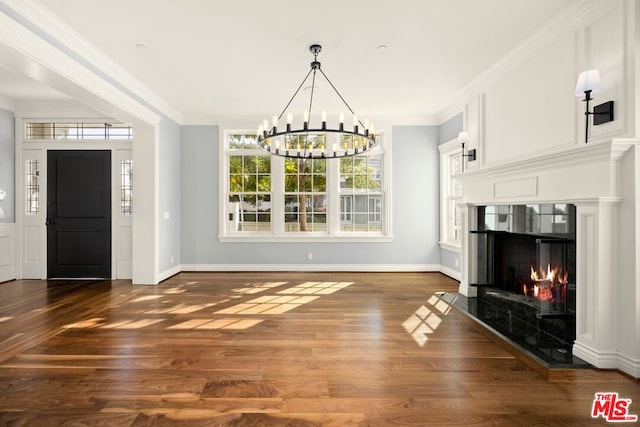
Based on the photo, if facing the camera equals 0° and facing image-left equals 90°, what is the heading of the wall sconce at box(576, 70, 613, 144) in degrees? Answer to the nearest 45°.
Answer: approximately 45°

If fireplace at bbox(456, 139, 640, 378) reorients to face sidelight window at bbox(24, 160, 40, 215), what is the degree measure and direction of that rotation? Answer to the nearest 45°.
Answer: approximately 45° to its right

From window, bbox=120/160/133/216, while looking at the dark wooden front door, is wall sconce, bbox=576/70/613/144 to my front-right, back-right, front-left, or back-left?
back-left

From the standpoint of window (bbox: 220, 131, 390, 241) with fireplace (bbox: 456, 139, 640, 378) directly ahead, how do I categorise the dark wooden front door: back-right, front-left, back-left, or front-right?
back-right

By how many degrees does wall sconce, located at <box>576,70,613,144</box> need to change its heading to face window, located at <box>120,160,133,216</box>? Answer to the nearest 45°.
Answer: approximately 45° to its right

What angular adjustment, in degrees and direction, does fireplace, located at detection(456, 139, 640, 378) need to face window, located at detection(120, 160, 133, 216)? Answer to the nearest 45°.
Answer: approximately 45° to its right

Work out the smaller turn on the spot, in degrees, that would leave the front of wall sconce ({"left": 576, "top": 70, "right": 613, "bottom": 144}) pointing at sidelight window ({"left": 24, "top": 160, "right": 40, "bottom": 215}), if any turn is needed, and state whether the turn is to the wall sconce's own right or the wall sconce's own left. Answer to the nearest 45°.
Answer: approximately 45° to the wall sconce's own right
